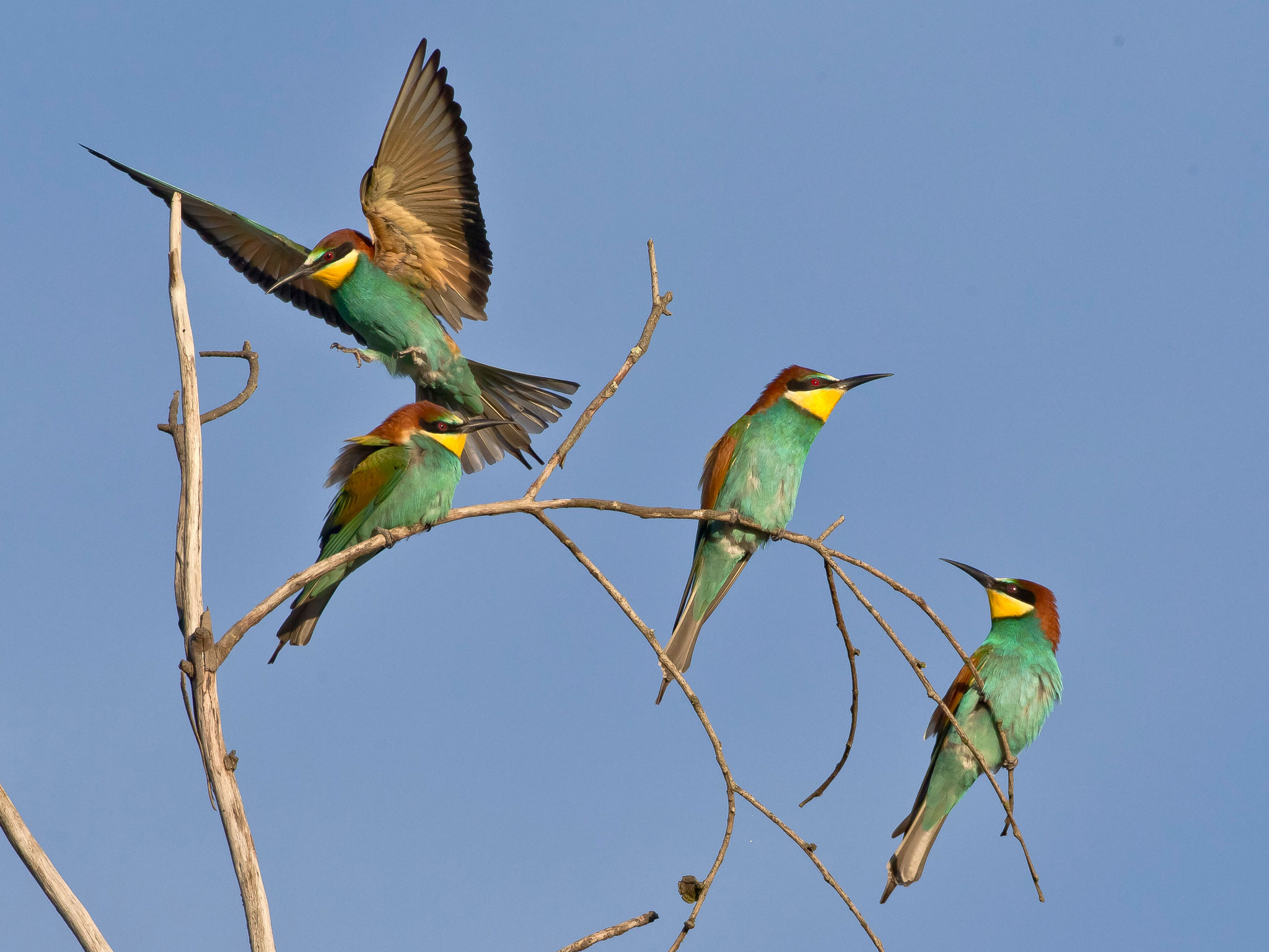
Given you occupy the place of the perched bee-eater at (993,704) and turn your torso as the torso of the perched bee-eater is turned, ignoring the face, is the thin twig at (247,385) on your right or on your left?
on your right

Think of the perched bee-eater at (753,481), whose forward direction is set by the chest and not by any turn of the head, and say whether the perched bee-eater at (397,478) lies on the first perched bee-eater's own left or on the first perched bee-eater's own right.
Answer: on the first perched bee-eater's own right

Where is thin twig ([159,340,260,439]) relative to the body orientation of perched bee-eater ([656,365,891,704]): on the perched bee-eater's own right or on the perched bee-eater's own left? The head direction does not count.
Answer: on the perched bee-eater's own right

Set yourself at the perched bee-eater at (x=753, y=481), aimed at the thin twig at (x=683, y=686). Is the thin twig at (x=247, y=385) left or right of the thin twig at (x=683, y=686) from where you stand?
right

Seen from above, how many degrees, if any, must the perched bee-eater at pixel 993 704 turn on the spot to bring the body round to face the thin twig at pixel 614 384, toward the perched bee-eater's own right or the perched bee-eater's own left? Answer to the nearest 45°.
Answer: approximately 90° to the perched bee-eater's own right

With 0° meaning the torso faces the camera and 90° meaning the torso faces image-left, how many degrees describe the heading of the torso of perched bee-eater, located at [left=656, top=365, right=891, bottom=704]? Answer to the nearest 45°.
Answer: approximately 315°

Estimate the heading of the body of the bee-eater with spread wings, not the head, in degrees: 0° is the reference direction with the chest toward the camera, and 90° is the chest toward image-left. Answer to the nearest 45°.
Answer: approximately 45°
